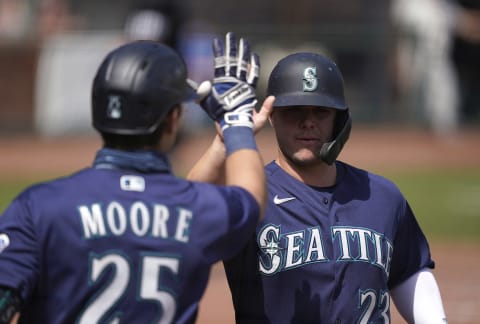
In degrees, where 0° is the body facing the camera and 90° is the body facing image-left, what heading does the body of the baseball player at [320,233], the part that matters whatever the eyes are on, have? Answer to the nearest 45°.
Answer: approximately 0°

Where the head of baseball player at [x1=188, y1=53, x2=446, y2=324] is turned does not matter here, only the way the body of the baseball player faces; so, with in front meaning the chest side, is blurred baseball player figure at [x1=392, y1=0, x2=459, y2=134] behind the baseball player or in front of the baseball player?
behind

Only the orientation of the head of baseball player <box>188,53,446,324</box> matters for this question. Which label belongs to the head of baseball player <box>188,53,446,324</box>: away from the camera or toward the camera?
toward the camera

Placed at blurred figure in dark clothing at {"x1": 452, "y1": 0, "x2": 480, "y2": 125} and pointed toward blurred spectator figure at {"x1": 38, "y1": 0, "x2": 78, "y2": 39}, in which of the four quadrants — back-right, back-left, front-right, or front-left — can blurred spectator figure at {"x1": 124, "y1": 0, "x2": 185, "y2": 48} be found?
front-left

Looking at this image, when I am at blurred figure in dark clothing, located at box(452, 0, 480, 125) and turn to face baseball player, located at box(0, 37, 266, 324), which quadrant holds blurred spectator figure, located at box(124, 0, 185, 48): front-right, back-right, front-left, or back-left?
front-right

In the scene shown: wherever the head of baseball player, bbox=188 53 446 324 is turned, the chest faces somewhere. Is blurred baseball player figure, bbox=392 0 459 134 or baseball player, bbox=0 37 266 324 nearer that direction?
the baseball player

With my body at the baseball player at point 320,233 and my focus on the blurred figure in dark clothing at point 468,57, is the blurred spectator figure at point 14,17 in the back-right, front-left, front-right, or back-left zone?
front-left

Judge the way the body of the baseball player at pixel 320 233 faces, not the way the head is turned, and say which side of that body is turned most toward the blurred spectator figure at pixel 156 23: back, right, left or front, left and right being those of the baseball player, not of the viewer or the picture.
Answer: back

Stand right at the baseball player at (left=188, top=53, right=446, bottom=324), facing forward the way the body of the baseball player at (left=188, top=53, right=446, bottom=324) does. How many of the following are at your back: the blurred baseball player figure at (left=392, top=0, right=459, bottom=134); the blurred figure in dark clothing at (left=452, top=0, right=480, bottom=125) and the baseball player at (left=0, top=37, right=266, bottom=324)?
2

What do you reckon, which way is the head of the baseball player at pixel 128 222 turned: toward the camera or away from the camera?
away from the camera
